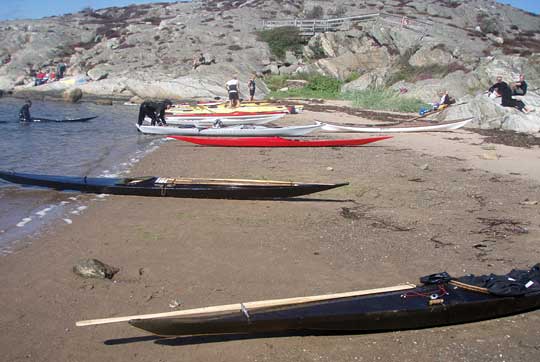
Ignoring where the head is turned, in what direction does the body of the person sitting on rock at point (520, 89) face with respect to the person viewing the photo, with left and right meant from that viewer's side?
facing the viewer and to the left of the viewer
